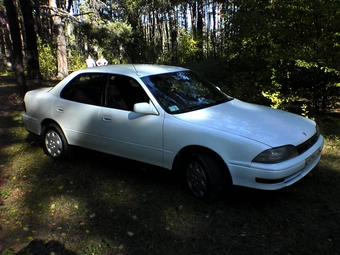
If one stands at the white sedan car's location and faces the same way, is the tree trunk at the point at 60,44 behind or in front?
behind

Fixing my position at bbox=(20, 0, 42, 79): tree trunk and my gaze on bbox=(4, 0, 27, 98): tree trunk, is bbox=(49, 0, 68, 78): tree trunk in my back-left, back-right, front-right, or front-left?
back-left

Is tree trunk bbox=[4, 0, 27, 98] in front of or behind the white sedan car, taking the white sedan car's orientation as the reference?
behind

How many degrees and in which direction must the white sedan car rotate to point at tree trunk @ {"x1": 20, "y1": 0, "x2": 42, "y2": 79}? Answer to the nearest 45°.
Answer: approximately 180°

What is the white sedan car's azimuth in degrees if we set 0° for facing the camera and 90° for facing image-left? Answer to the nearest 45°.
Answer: approximately 315°
